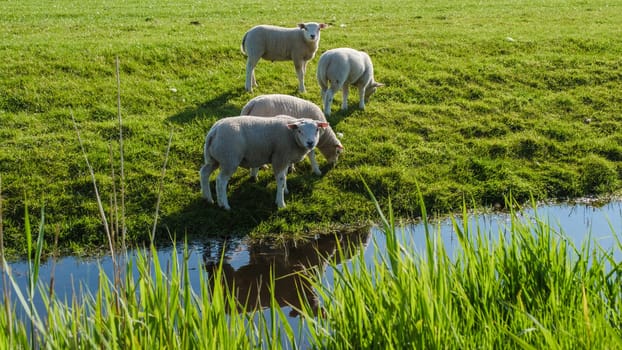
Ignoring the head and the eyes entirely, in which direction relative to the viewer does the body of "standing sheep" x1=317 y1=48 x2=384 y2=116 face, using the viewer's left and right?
facing away from the viewer and to the right of the viewer

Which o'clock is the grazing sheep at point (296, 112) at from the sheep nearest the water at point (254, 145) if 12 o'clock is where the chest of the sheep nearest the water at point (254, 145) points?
the grazing sheep at point (296, 112) is roughly at 10 o'clock from the sheep nearest the water at point (254, 145).

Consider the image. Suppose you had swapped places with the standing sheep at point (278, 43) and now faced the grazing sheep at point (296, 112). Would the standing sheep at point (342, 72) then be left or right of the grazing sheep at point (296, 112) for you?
left

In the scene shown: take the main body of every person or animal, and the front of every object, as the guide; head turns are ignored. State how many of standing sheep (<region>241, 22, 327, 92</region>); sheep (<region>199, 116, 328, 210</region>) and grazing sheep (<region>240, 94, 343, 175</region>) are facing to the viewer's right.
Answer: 3

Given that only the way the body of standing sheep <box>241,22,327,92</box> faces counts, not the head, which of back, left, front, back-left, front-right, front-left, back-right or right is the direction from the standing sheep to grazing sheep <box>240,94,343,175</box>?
right

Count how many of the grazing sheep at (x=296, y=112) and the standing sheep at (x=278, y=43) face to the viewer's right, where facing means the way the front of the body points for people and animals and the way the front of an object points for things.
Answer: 2

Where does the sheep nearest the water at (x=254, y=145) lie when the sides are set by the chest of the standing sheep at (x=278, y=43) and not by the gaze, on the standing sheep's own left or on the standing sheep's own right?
on the standing sheep's own right

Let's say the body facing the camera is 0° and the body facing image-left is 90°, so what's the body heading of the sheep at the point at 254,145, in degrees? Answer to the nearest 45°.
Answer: approximately 270°

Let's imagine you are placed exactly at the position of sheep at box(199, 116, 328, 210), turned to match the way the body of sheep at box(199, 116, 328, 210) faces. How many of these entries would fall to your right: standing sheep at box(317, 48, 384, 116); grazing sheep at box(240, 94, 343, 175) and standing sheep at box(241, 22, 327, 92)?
0

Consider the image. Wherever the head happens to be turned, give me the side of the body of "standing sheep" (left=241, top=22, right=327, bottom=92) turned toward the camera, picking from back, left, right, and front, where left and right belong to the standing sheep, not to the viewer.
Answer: right

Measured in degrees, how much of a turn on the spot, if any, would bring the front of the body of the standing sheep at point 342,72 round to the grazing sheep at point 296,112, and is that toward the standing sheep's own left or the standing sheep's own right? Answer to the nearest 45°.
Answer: approximately 135° to the standing sheep's own right

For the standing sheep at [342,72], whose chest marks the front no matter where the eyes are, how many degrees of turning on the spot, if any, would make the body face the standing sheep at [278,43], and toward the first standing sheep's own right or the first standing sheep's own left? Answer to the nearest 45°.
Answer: approximately 90° to the first standing sheep's own left

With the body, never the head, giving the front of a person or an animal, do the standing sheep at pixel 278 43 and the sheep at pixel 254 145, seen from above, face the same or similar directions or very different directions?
same or similar directions

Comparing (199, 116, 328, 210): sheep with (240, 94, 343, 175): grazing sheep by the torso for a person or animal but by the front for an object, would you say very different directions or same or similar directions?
same or similar directions

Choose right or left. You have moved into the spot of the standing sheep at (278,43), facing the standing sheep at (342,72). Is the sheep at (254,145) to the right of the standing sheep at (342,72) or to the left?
right

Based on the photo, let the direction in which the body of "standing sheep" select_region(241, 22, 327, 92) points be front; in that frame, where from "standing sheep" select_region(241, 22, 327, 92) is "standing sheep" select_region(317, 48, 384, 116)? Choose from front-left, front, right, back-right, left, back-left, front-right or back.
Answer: front-right

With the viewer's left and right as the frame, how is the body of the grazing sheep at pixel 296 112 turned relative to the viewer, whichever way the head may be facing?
facing to the right of the viewer

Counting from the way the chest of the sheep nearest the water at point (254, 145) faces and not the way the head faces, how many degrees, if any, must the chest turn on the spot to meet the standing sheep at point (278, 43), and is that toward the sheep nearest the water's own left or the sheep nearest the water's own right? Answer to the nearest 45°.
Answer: approximately 90° to the sheep nearest the water's own left

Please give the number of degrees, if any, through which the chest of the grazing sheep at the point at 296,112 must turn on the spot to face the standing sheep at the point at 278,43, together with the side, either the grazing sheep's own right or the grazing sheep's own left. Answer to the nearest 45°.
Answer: approximately 90° to the grazing sheep's own left
